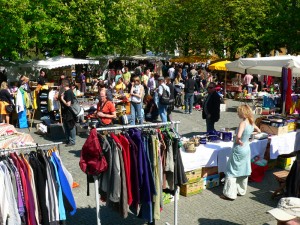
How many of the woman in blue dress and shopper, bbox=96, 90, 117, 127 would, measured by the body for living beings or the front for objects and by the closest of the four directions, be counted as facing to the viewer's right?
0

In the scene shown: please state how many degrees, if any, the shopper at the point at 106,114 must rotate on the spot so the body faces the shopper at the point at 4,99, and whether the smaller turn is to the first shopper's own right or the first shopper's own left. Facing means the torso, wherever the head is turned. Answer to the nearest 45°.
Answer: approximately 90° to the first shopper's own right

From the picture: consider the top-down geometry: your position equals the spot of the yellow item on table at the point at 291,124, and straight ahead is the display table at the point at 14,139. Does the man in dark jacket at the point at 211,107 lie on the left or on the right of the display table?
right

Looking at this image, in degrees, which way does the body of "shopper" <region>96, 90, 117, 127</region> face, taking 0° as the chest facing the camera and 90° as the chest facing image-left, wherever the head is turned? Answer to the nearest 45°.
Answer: approximately 45°

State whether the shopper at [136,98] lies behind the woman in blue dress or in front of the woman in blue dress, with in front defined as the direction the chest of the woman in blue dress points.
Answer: in front

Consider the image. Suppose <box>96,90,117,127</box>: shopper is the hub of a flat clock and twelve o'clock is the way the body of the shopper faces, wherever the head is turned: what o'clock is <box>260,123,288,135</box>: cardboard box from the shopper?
The cardboard box is roughly at 8 o'clock from the shopper.

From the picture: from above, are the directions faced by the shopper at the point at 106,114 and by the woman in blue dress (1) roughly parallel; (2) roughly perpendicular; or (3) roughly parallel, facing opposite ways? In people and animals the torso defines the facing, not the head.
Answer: roughly perpendicular

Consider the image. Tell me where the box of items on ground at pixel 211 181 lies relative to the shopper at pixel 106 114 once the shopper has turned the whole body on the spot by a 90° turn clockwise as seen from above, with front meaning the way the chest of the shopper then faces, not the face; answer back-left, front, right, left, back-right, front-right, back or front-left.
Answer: back

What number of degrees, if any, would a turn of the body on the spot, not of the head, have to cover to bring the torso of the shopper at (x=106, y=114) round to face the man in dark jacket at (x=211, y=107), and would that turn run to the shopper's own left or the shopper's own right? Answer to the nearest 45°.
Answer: approximately 135° to the shopper's own left
